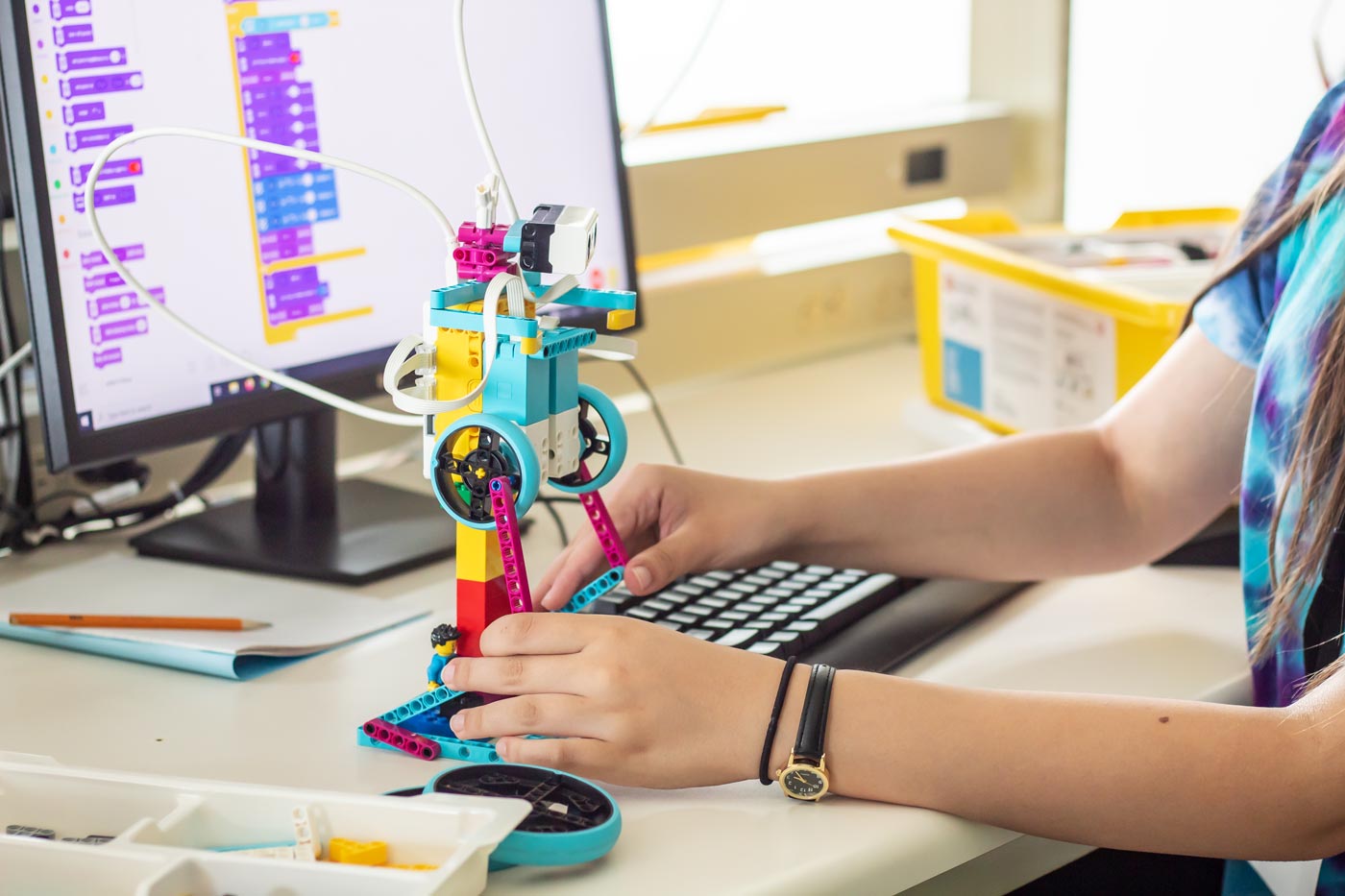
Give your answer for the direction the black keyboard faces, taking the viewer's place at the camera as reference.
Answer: facing the viewer and to the right of the viewer

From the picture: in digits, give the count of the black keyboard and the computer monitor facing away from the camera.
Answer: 0

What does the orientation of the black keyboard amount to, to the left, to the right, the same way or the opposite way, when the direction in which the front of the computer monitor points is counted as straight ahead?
the same way

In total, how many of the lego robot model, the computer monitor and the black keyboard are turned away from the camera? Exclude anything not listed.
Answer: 0
